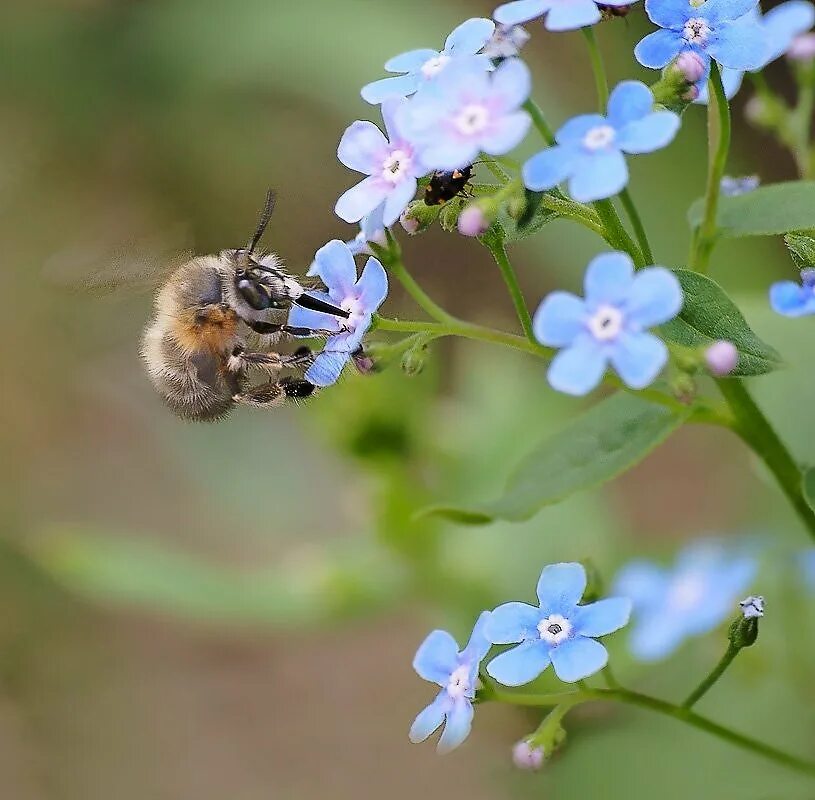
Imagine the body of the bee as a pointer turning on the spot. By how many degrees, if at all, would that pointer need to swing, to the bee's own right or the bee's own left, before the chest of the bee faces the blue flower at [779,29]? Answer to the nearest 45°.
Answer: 0° — it already faces it

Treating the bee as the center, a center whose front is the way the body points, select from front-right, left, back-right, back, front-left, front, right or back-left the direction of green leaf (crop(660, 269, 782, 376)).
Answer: front-right

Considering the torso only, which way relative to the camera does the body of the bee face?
to the viewer's right
